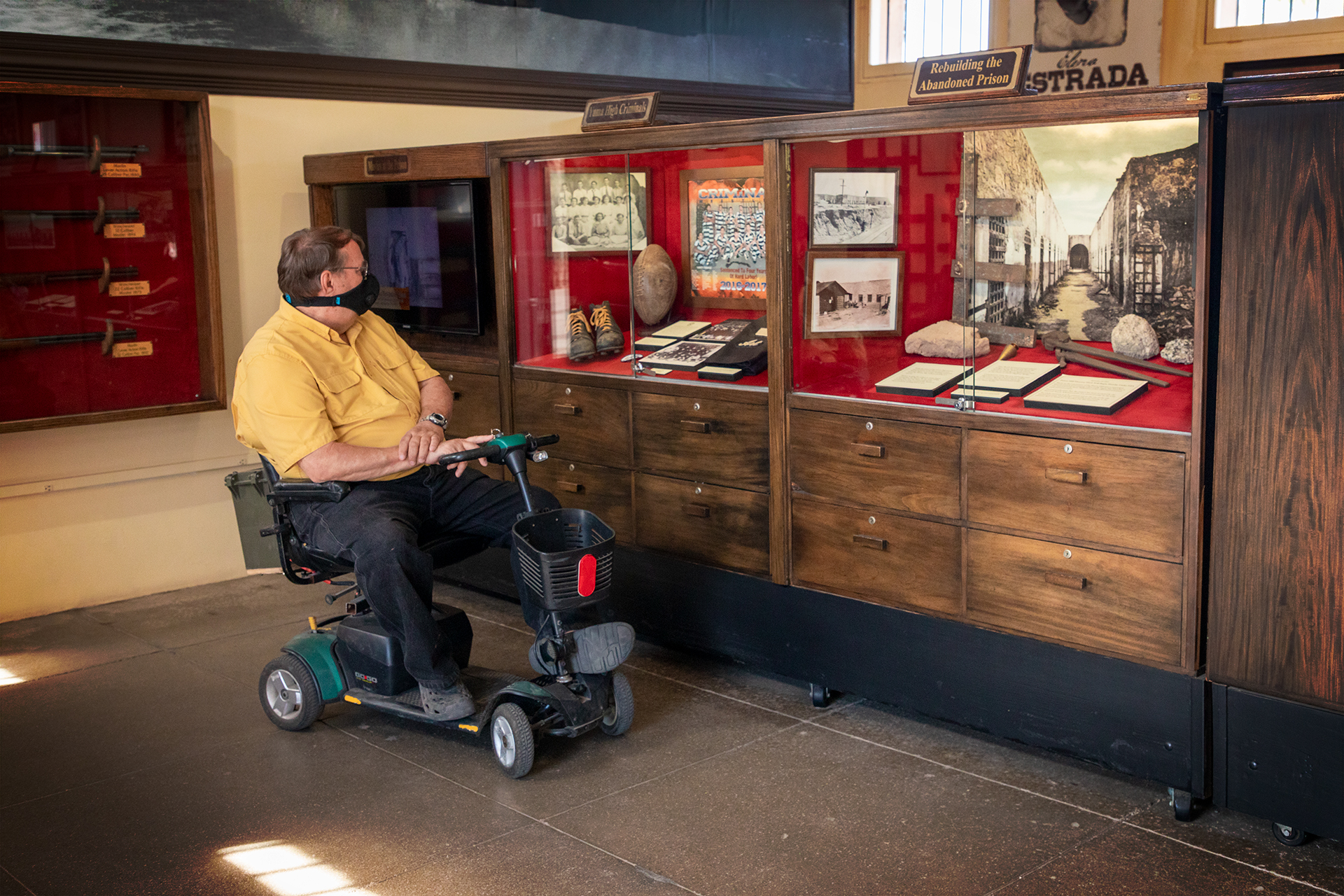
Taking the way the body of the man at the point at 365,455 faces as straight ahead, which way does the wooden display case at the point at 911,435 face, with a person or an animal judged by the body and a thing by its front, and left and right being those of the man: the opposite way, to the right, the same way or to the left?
to the right

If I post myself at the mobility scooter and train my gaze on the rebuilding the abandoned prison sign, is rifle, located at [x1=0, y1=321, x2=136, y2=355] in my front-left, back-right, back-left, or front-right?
back-left

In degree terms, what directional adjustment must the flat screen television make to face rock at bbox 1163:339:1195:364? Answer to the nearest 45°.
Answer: approximately 90° to its left

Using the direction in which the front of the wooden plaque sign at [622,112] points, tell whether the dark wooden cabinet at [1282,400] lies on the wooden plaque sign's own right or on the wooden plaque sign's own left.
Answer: on the wooden plaque sign's own left

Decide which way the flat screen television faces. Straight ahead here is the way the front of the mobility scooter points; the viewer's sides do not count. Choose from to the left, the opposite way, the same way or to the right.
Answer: to the right

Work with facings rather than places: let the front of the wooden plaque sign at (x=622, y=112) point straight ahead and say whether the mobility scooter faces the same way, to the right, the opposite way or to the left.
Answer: to the left

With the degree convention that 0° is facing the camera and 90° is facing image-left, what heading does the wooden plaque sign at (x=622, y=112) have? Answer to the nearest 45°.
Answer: approximately 45°

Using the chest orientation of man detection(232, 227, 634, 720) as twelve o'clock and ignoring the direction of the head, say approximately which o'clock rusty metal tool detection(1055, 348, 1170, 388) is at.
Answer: The rusty metal tool is roughly at 11 o'clock from the man.

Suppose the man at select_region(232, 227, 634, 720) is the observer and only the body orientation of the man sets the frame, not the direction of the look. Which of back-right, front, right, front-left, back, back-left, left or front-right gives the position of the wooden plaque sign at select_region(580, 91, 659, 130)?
left

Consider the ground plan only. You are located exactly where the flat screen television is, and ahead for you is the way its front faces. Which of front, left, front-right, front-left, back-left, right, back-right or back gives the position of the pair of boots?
left

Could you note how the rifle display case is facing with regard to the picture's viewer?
facing the viewer and to the right of the viewer

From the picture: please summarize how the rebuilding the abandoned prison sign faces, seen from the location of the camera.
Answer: facing the viewer and to the left of the viewer

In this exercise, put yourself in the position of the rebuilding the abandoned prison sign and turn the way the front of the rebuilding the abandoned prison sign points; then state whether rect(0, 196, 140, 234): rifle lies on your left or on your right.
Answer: on your right
